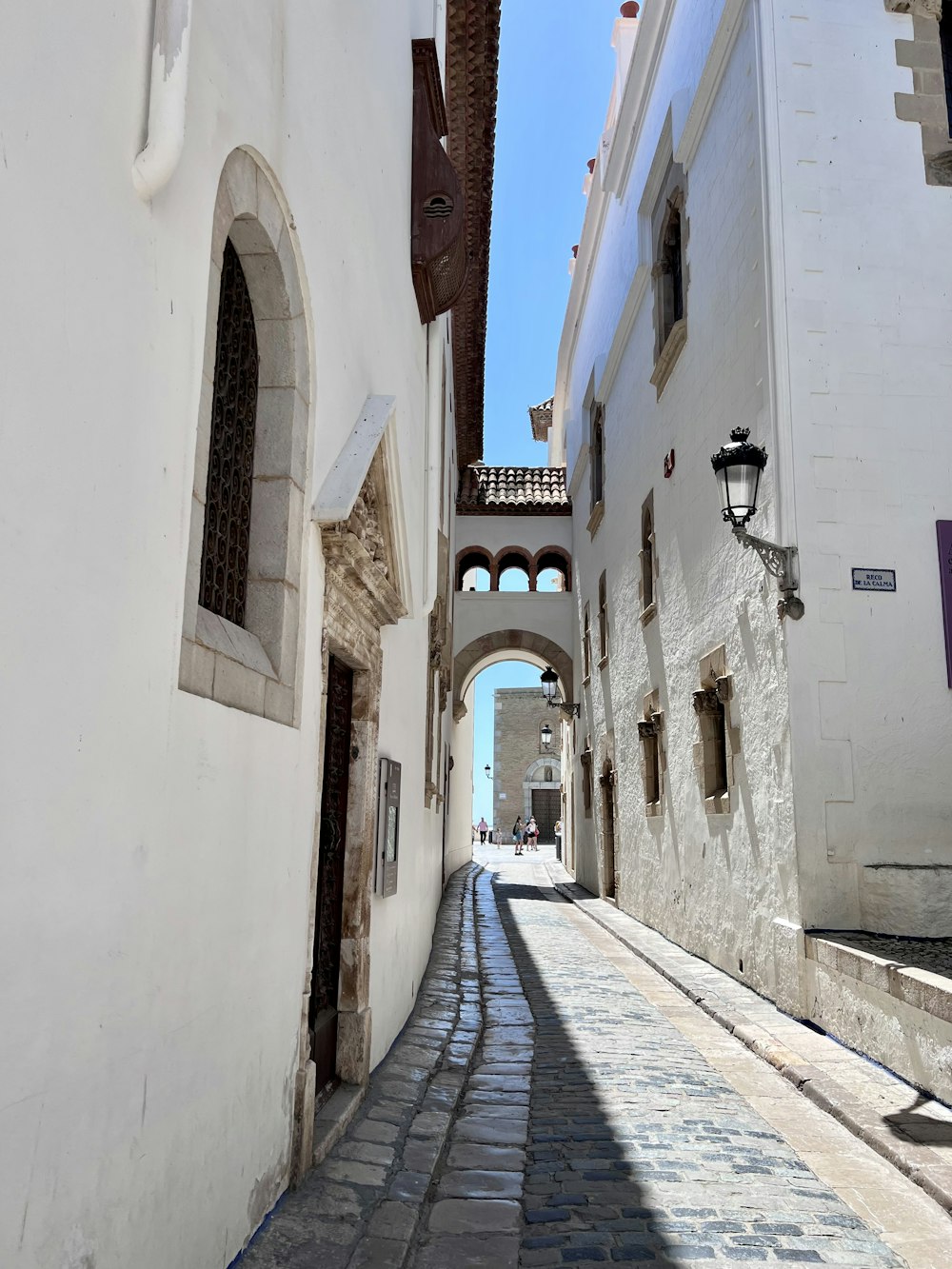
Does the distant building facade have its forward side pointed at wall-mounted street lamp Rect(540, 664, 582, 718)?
yes

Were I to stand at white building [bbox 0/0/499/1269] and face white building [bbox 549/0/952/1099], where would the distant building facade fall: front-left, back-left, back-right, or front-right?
front-left

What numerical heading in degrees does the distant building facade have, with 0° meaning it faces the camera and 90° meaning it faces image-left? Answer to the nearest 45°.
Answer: approximately 0°

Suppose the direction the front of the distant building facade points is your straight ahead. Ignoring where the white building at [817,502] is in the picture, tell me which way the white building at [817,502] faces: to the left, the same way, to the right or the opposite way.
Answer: to the right

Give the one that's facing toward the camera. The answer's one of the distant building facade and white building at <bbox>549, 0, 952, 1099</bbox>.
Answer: the distant building facade

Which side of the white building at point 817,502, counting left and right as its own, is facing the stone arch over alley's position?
right

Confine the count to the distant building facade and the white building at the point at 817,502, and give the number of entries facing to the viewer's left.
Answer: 1

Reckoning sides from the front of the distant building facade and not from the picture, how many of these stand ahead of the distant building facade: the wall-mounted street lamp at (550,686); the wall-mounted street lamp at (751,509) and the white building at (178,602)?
3

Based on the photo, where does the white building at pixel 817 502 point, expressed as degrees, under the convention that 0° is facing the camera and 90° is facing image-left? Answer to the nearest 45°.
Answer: approximately 90°

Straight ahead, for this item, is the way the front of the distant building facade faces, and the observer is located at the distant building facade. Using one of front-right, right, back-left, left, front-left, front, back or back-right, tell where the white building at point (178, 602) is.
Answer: front

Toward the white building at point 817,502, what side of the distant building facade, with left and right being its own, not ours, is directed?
front
